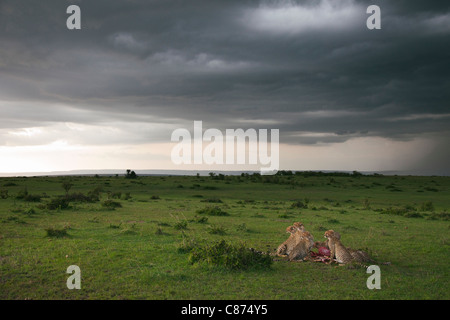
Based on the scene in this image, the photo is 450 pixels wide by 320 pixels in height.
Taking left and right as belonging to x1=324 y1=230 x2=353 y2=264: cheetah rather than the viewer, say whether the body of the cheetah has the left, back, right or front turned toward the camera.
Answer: left

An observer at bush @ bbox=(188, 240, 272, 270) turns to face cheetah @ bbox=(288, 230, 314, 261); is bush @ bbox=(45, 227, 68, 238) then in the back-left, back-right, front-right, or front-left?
back-left
